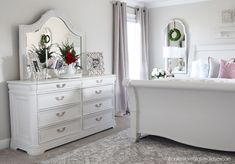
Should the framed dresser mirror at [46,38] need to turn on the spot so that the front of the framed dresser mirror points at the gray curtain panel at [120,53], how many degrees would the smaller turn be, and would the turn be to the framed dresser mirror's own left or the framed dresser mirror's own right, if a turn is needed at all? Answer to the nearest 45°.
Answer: approximately 90° to the framed dresser mirror's own left

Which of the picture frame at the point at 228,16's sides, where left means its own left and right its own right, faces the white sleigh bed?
front

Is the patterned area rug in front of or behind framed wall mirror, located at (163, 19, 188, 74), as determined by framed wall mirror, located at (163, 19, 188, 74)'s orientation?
in front

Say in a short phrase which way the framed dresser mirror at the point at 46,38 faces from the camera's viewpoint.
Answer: facing the viewer and to the right of the viewer

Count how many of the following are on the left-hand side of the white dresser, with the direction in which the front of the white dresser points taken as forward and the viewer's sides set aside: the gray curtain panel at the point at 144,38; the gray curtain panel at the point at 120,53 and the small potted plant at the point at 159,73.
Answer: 3

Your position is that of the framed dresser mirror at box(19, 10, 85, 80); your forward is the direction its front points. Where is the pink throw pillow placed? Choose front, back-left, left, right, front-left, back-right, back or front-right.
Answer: front-left

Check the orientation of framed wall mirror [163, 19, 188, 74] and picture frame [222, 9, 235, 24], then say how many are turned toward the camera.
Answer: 2

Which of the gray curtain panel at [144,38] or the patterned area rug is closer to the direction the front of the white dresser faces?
the patterned area rug

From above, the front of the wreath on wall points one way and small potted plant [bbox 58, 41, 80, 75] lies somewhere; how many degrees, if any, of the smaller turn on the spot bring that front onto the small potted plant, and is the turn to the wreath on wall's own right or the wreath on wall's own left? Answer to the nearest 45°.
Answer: approximately 45° to the wreath on wall's own right

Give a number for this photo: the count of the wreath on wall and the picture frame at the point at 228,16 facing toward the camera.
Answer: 2

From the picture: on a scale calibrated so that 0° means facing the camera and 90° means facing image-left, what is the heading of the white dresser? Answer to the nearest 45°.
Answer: approximately 315°

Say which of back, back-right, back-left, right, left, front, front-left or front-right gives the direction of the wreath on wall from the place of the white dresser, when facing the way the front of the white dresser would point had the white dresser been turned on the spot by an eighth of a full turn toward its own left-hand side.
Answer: front-left

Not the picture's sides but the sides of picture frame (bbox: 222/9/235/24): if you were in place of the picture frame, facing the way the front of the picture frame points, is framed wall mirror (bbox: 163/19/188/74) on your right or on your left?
on your right

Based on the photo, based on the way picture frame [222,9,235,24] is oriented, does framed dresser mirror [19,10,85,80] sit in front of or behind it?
in front

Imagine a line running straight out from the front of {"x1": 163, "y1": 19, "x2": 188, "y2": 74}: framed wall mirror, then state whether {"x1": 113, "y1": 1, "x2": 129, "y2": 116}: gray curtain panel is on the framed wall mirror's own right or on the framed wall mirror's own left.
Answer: on the framed wall mirror's own right

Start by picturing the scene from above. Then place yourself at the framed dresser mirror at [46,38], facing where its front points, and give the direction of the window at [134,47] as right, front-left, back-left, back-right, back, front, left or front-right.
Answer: left
